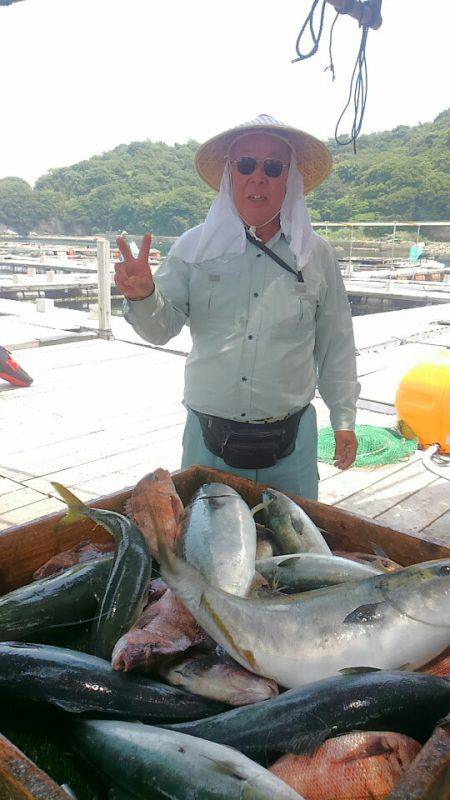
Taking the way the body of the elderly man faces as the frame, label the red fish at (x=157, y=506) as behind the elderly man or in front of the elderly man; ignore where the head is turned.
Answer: in front

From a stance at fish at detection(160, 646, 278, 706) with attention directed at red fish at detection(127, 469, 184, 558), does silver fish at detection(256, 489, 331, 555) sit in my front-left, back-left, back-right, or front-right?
front-right

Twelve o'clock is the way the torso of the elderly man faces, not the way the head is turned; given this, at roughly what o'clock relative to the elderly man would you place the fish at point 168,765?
The fish is roughly at 12 o'clock from the elderly man.

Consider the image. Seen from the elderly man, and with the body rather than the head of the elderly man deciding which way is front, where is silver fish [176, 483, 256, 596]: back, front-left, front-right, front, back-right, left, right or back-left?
front

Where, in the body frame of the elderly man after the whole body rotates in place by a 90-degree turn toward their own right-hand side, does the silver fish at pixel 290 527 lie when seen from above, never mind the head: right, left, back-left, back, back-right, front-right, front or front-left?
left

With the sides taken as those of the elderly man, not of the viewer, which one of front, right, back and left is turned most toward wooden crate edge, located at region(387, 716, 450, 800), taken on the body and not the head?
front

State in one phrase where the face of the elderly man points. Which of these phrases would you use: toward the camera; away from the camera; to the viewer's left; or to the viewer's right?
toward the camera

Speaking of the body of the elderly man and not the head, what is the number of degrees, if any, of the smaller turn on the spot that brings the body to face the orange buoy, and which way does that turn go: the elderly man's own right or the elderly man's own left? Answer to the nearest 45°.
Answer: approximately 135° to the elderly man's own left

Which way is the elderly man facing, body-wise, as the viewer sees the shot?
toward the camera

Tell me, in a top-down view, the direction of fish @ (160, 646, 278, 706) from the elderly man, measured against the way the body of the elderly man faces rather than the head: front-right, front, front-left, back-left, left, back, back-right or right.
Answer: front

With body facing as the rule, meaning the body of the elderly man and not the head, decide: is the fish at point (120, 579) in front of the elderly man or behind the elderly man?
in front

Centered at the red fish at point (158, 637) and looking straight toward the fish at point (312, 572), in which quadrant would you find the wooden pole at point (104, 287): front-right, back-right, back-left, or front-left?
front-left

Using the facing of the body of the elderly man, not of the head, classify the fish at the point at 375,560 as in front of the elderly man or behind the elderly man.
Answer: in front

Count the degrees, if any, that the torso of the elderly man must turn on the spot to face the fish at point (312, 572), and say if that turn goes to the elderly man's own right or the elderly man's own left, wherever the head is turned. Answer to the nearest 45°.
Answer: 0° — they already face it

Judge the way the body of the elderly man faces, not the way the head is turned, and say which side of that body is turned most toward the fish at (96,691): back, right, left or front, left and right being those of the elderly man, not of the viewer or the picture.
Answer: front
